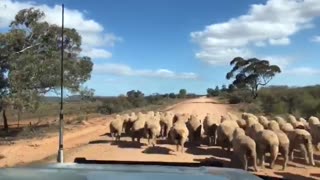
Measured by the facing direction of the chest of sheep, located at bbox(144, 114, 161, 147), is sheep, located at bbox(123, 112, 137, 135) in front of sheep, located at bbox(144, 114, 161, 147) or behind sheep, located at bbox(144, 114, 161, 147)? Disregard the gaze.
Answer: in front

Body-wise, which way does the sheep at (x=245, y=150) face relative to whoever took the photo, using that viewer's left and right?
facing away from the viewer and to the left of the viewer

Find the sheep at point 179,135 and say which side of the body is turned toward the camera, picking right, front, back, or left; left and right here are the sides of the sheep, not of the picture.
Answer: back

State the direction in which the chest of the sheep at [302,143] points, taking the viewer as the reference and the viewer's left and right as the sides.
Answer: facing away from the viewer and to the left of the viewer

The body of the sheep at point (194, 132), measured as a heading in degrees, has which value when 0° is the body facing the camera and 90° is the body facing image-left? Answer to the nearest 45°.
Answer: approximately 180°

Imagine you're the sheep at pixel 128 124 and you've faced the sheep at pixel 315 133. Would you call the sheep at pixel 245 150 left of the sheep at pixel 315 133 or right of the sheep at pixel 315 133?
right

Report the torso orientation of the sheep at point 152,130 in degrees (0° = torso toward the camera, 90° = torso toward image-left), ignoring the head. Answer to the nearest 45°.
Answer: approximately 180°

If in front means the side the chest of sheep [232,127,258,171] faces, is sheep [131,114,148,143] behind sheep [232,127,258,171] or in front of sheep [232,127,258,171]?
in front

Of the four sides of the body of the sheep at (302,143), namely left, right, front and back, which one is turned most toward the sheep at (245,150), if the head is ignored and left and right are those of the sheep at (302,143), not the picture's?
left
